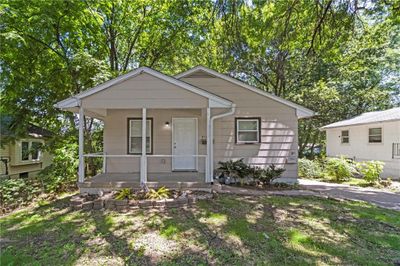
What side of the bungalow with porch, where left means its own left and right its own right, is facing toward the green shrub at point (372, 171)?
left

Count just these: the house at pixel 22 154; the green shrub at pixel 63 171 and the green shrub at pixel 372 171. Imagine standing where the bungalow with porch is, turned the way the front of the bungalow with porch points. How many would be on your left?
1

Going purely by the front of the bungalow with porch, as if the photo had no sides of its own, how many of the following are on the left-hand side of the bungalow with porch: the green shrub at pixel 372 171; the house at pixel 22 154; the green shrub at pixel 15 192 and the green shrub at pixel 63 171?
1

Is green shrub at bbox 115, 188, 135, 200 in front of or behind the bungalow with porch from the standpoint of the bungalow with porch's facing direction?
in front

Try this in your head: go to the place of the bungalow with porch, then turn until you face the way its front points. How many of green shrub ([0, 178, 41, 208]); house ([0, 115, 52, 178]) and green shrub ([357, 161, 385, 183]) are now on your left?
1

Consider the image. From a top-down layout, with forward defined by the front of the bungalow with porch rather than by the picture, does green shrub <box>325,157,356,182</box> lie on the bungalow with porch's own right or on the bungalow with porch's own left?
on the bungalow with porch's own left

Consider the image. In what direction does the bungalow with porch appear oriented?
toward the camera

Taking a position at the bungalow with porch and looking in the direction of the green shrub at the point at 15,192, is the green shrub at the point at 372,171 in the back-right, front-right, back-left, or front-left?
back-left

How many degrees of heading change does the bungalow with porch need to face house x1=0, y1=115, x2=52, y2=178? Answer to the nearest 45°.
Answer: approximately 135° to its right

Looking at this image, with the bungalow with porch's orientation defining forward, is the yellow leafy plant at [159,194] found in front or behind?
in front

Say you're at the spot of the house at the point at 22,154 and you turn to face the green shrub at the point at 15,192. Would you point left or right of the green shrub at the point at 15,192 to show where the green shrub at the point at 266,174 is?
left

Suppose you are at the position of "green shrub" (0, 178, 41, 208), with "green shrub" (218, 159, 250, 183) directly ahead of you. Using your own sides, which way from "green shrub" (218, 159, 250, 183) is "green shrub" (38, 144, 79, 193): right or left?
left
